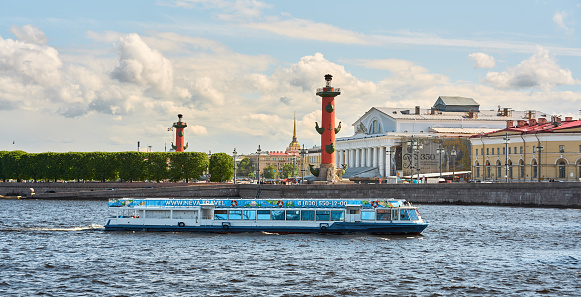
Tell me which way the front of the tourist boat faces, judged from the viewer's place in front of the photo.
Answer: facing to the right of the viewer
